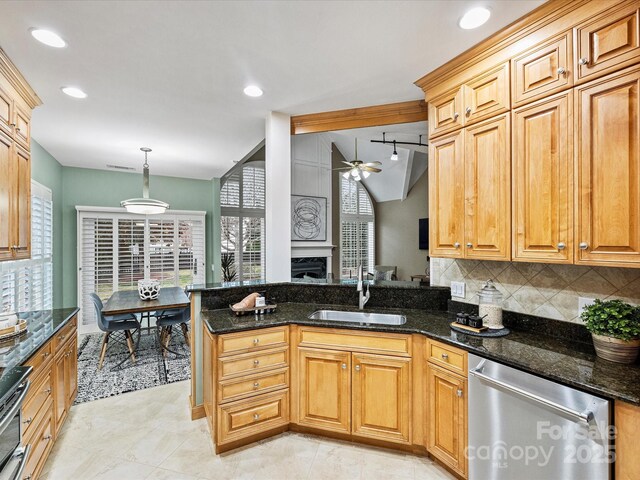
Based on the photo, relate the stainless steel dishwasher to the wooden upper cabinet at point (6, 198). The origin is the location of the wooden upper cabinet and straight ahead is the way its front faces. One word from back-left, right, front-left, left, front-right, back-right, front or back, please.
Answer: front-right

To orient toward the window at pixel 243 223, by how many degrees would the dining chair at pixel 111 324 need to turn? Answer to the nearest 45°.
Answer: approximately 45° to its left

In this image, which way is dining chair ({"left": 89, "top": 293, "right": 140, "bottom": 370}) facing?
to the viewer's right

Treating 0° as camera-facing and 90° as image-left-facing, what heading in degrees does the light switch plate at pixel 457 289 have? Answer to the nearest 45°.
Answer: approximately 45°

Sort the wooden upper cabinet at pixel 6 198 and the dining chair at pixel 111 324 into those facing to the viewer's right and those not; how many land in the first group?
2

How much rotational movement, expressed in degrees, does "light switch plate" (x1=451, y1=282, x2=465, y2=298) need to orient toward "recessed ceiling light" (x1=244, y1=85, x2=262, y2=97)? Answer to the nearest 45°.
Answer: approximately 45° to its right

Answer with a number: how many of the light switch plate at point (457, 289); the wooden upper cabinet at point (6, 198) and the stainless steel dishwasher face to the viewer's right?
1

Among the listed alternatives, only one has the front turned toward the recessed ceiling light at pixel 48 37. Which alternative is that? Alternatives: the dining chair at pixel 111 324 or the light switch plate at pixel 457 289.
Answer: the light switch plate

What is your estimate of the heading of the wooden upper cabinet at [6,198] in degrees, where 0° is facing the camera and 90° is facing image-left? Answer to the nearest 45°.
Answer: approximately 270°

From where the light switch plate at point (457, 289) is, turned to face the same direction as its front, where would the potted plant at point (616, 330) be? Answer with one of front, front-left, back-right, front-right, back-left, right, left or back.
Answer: left

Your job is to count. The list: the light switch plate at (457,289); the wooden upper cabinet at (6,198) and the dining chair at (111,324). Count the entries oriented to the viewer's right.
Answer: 2

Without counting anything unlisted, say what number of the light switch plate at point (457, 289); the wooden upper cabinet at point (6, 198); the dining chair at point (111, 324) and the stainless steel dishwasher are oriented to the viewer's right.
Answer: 2

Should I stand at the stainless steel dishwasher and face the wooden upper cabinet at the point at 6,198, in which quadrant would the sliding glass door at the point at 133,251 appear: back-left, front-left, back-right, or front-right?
front-right
